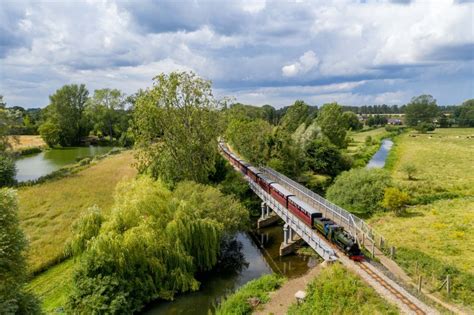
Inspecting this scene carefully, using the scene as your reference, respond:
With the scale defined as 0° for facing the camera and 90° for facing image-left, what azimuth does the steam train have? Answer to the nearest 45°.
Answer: approximately 315°

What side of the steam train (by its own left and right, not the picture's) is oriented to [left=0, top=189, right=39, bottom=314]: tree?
right

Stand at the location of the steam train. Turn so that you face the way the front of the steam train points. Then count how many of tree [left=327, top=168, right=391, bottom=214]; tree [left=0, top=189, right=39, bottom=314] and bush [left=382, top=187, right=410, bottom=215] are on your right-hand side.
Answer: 1

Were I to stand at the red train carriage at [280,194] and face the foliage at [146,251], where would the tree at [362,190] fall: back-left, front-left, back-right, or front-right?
back-left

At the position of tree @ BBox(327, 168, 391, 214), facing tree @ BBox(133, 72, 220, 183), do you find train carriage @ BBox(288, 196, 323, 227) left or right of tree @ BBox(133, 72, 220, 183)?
left

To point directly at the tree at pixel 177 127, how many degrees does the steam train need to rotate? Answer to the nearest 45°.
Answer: approximately 180°

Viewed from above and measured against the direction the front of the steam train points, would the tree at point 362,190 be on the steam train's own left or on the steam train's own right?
on the steam train's own left

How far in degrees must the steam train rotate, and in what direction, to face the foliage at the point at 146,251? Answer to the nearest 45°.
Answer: approximately 90° to its right

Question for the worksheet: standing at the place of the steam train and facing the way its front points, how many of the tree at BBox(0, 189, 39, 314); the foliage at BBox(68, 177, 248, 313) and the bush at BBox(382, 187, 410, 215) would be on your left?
1

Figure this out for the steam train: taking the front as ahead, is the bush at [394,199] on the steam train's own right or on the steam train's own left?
on the steam train's own left

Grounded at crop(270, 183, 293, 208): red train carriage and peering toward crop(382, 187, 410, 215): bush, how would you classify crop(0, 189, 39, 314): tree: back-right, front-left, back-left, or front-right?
back-right
